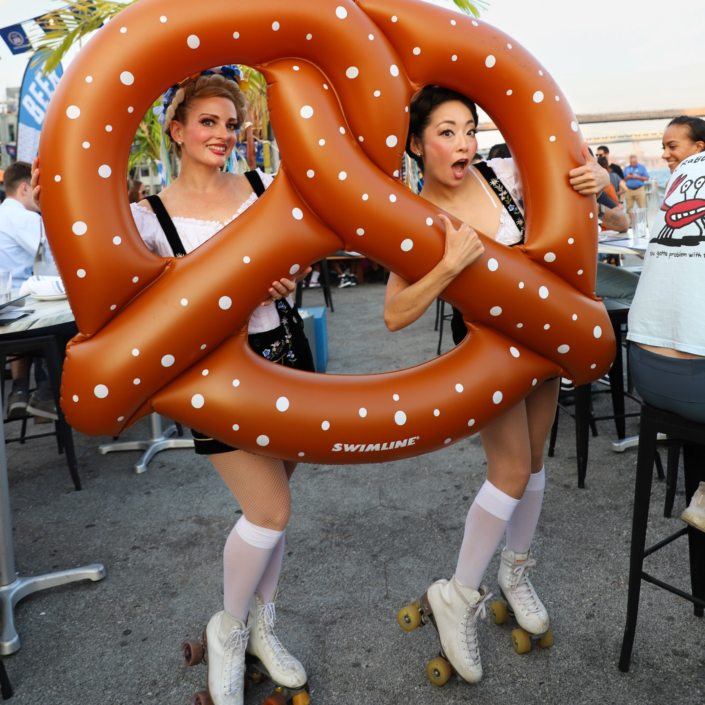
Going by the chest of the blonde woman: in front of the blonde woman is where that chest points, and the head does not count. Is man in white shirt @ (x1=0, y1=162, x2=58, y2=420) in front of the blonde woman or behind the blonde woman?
behind

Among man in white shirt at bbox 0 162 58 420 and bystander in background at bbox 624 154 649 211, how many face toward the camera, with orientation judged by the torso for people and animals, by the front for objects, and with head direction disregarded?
1

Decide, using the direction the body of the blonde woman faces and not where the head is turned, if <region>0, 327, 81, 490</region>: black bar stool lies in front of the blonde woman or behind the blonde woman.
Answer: behind

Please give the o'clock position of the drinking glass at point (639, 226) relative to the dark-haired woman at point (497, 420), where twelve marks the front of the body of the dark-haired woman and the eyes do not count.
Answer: The drinking glass is roughly at 8 o'clock from the dark-haired woman.

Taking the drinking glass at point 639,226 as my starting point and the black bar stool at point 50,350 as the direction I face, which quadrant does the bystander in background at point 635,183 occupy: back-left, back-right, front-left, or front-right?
back-right

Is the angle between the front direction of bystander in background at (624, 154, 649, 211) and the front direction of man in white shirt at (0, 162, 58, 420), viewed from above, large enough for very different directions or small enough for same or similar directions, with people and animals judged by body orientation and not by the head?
very different directions
